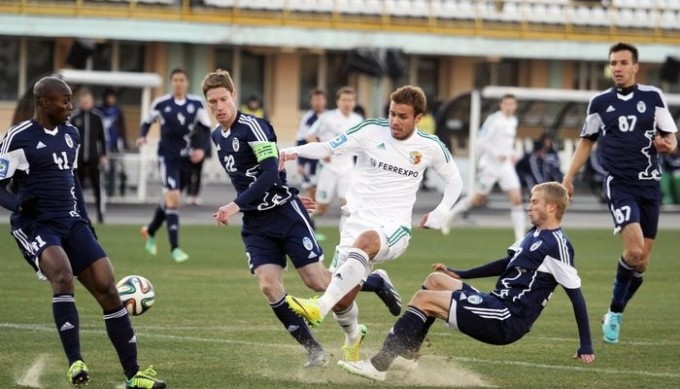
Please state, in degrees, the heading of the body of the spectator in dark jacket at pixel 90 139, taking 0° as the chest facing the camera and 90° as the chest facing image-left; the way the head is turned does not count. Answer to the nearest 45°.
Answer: approximately 0°

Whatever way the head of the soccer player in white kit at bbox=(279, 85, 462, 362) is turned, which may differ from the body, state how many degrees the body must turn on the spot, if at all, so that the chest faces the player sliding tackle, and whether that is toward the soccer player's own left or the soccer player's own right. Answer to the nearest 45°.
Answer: approximately 90° to the soccer player's own left

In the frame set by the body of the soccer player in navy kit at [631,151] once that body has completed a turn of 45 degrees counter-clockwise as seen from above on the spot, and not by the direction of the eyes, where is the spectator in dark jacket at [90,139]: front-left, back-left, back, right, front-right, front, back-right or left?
back
